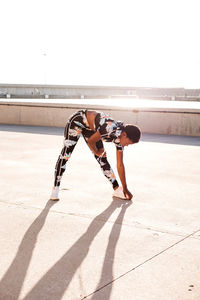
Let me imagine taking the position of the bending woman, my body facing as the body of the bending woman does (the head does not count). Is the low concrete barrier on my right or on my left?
on my left

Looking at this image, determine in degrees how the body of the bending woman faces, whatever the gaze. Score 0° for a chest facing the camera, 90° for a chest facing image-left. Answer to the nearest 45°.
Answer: approximately 270°
